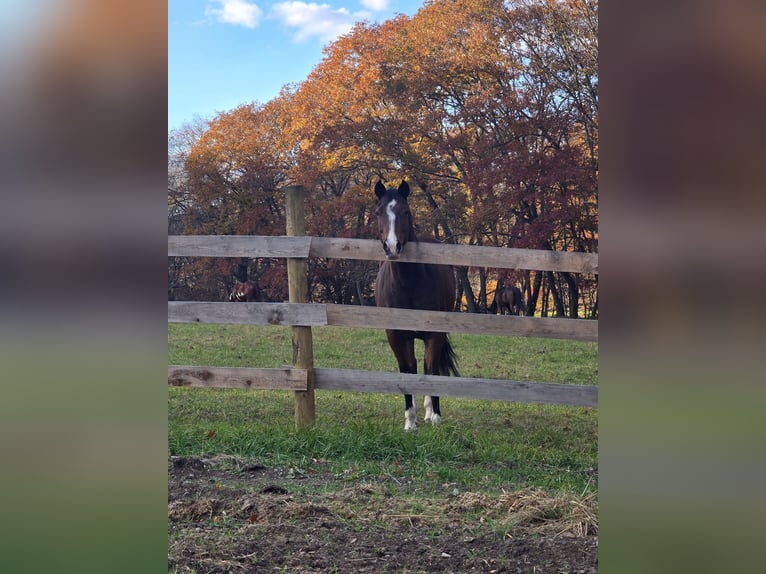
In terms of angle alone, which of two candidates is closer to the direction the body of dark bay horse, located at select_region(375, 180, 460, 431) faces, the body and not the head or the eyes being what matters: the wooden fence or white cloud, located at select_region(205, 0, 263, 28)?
the wooden fence

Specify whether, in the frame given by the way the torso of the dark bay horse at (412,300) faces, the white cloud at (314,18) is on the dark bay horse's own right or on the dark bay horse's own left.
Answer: on the dark bay horse's own right

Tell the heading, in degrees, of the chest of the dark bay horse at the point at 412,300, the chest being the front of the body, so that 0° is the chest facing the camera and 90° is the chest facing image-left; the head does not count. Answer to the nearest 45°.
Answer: approximately 45°

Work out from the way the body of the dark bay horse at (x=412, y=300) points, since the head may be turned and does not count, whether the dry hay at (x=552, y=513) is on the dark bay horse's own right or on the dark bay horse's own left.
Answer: on the dark bay horse's own left

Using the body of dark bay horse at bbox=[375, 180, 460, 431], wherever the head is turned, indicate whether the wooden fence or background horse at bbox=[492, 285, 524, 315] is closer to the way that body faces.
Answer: the wooden fence

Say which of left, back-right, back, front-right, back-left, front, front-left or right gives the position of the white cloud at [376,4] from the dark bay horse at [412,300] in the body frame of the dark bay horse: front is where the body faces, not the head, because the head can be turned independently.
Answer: back-right

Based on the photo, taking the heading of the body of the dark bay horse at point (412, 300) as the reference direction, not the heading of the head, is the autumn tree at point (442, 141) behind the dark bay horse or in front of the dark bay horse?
behind

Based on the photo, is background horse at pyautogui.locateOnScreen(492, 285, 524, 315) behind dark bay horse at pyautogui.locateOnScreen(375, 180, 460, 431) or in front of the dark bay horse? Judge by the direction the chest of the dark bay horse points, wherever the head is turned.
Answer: behind
